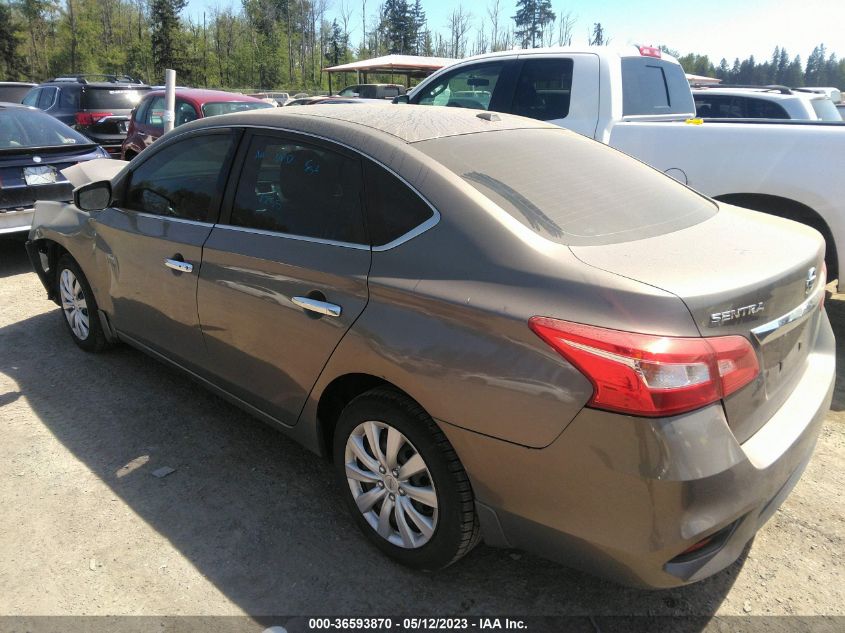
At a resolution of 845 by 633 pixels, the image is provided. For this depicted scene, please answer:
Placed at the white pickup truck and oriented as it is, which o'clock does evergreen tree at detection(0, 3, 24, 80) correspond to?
The evergreen tree is roughly at 12 o'clock from the white pickup truck.

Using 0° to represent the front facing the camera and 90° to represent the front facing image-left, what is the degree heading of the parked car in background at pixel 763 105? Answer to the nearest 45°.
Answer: approximately 135°

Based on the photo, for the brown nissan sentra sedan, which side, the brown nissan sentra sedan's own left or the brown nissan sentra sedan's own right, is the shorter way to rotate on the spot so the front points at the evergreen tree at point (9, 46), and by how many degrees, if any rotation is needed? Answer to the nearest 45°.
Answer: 0° — it already faces it

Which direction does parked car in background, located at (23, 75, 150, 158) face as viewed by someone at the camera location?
facing away from the viewer and to the left of the viewer

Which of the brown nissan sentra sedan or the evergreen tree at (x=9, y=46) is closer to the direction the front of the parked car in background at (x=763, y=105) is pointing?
the evergreen tree

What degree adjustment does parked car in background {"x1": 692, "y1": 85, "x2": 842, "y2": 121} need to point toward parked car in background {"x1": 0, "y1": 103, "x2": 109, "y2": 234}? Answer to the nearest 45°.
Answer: approximately 90° to its left

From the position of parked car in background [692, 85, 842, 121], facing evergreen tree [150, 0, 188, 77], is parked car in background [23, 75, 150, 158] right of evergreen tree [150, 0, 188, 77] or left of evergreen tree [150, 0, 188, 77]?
left

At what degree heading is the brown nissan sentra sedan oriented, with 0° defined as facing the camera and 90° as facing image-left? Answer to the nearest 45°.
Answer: approximately 135°

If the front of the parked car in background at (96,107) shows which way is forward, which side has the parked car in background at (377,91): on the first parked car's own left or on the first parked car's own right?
on the first parked car's own right

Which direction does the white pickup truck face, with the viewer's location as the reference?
facing away from the viewer and to the left of the viewer

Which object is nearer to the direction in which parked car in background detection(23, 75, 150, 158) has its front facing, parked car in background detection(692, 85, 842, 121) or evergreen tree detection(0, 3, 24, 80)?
the evergreen tree
